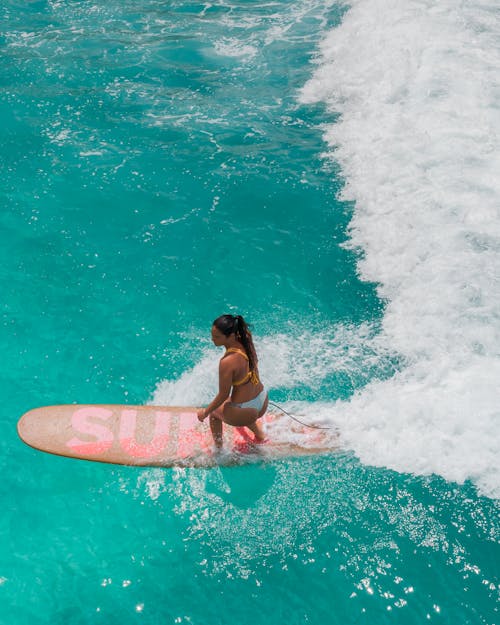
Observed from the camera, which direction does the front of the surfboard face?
facing to the left of the viewer

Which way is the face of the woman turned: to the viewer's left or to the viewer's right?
to the viewer's left
